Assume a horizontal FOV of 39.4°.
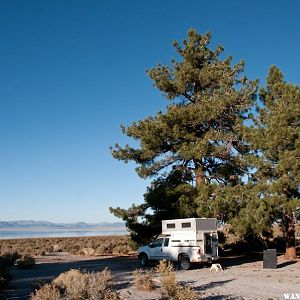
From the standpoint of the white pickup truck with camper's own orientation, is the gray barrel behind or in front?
behind

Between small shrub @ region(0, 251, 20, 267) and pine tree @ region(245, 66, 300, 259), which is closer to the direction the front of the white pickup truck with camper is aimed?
the small shrub

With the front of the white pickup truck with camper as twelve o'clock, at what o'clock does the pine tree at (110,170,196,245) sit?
The pine tree is roughly at 1 o'clock from the white pickup truck with camper.

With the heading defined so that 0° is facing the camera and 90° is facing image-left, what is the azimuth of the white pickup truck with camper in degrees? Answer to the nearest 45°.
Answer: approximately 135°

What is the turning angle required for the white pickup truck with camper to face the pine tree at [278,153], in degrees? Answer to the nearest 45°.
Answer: approximately 135° to its right
